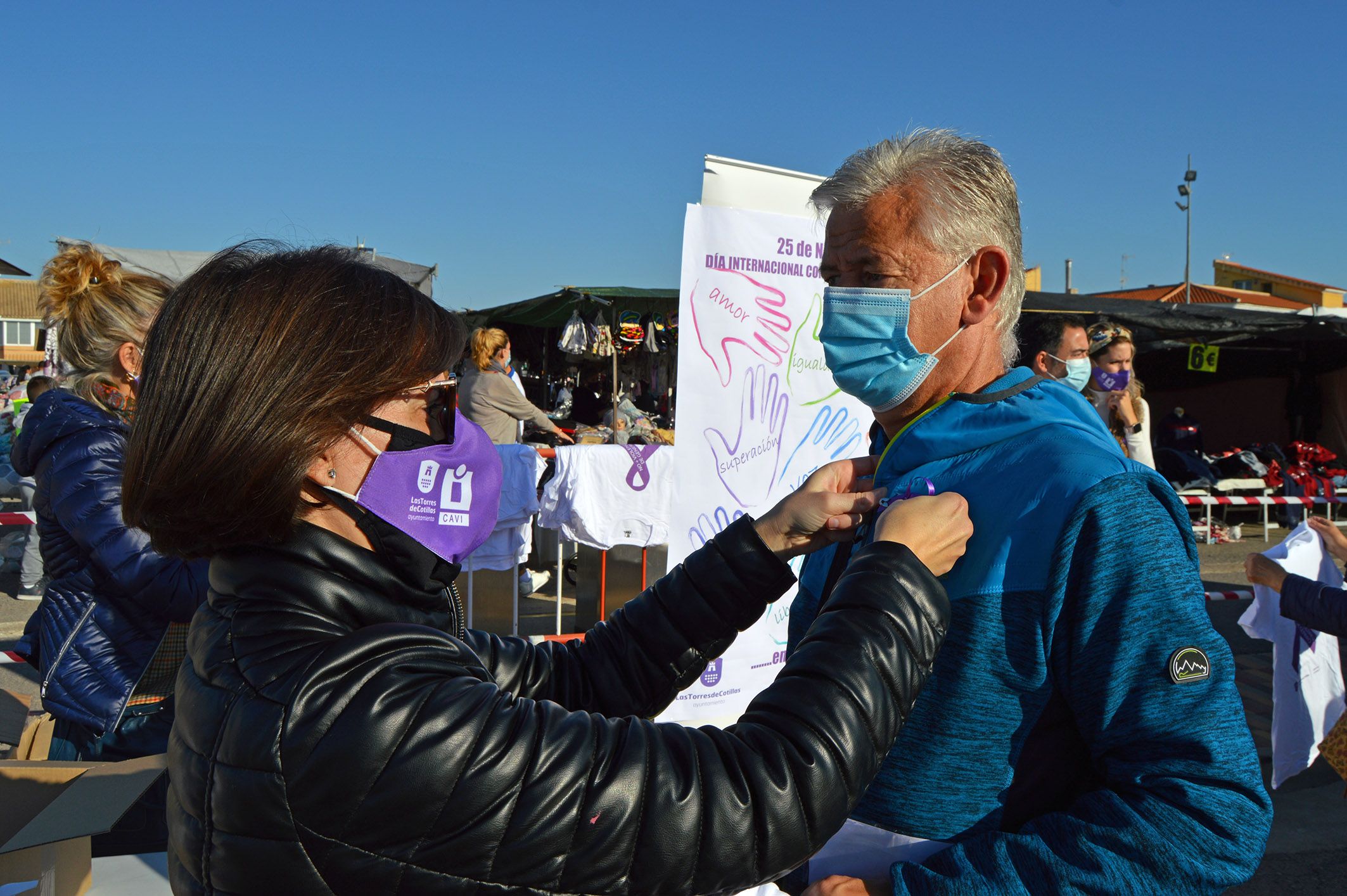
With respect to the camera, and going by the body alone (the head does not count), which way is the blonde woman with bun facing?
to the viewer's right

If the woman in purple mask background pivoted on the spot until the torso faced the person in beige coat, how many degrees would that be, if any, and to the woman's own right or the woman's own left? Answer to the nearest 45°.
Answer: approximately 135° to the woman's own right

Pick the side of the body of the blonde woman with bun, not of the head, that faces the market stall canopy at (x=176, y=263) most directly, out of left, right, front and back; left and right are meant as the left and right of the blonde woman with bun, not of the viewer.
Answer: left

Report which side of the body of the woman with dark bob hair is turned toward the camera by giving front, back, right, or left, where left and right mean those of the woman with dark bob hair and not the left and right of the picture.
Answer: right

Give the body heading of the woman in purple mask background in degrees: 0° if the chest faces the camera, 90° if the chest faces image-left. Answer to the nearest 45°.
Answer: approximately 315°

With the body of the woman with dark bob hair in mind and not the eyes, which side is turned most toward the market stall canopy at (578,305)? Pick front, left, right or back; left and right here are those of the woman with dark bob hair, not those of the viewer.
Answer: left

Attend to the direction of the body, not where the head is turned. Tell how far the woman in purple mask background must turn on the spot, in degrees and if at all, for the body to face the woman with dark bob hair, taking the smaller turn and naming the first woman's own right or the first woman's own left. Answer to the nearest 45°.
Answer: approximately 45° to the first woman's own right
